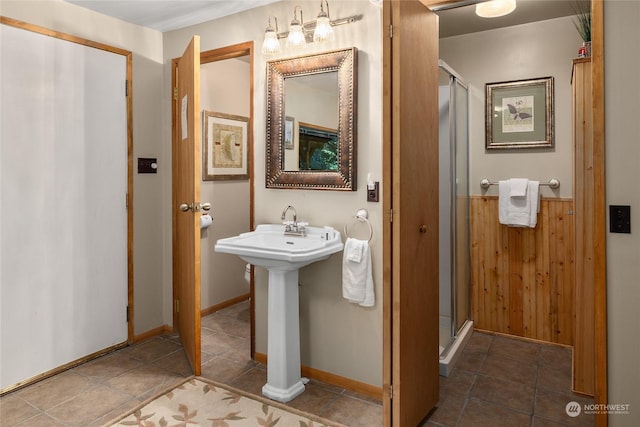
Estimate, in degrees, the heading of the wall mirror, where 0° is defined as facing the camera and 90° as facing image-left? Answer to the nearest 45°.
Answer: approximately 45°

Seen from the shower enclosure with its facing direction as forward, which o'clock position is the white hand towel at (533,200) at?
The white hand towel is roughly at 11 o'clock from the shower enclosure.

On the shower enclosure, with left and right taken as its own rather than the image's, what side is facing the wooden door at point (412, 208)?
right

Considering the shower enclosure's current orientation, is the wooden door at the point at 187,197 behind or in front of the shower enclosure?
behind

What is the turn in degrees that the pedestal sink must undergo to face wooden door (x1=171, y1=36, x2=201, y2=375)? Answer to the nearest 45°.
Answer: approximately 90° to its right

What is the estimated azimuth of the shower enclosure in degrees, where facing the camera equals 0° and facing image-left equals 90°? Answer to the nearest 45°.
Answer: approximately 270°

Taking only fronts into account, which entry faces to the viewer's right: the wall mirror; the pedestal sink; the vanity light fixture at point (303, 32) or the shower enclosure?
the shower enclosure
